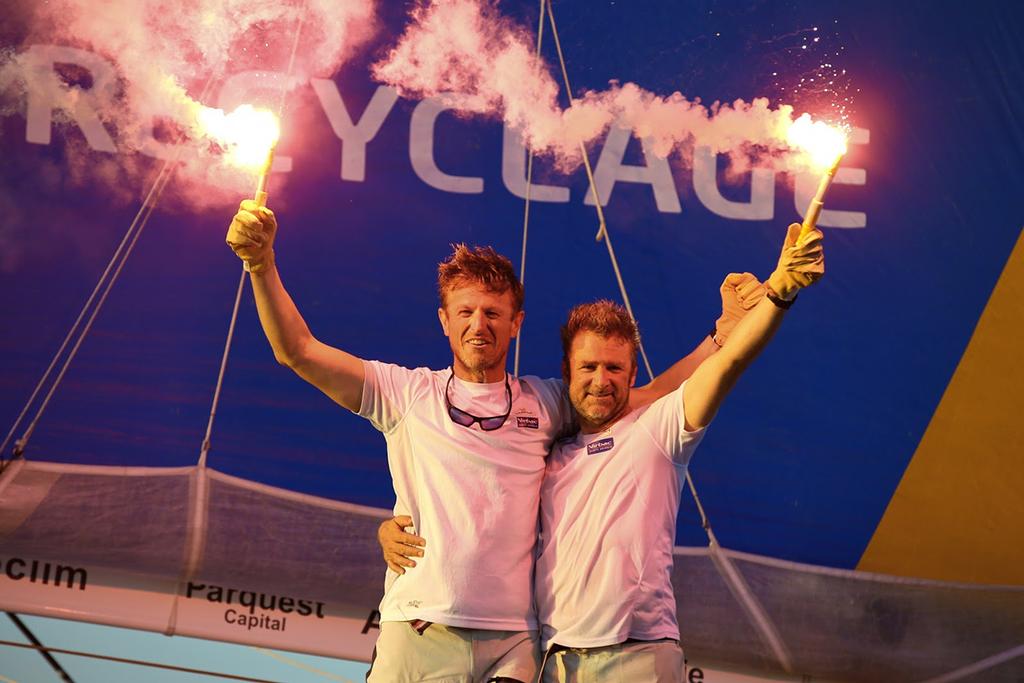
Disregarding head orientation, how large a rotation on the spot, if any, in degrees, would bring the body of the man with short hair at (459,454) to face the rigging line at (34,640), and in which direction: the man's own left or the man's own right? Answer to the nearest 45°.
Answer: approximately 135° to the man's own right

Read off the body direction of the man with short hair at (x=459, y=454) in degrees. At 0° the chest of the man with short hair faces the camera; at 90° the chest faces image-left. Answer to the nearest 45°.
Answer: approximately 0°

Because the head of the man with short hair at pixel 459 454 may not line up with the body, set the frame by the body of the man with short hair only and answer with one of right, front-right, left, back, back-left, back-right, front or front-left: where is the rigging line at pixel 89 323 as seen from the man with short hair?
back-right

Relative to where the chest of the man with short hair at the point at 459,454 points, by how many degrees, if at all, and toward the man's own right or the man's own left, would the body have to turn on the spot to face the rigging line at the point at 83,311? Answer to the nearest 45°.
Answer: approximately 135° to the man's own right
